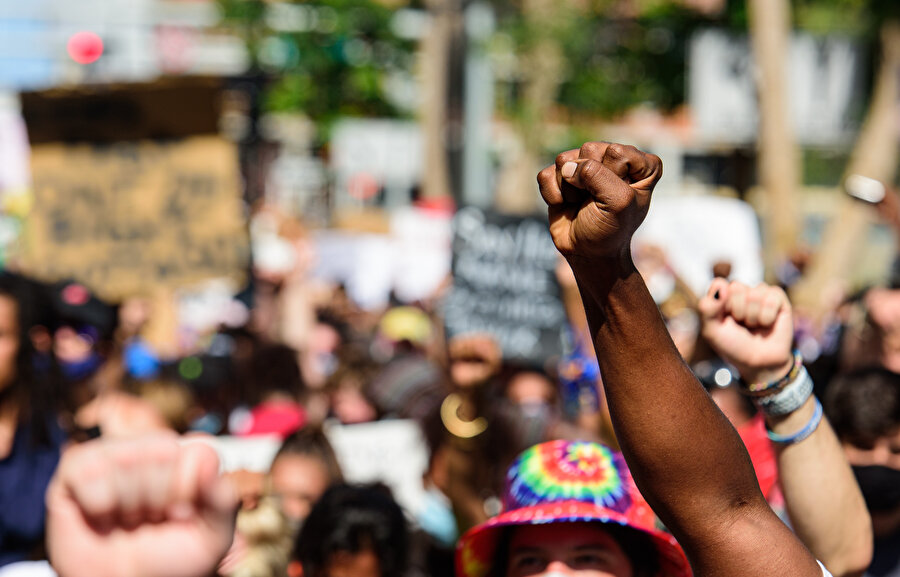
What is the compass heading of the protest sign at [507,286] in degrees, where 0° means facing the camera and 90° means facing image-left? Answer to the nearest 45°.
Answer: approximately 0°

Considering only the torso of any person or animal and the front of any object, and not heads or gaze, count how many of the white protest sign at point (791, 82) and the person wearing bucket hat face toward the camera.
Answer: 2

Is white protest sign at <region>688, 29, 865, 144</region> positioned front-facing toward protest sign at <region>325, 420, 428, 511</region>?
yes

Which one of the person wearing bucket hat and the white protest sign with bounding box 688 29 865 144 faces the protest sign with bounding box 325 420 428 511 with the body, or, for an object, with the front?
the white protest sign

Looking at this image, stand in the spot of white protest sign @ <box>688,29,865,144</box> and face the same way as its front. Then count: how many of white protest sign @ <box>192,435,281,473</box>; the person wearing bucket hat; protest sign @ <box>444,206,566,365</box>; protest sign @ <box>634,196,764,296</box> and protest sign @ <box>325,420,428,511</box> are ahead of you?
5

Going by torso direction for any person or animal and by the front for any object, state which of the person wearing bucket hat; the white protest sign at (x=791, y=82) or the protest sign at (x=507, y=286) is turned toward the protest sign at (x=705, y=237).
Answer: the white protest sign

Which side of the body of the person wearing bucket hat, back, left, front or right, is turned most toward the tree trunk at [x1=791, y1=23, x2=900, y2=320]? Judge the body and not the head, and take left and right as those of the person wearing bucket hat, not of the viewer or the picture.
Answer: back

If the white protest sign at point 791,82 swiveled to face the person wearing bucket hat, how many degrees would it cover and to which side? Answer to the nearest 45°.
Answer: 0° — it already faces them

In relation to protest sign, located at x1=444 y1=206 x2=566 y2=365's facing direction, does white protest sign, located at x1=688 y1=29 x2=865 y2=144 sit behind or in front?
behind
